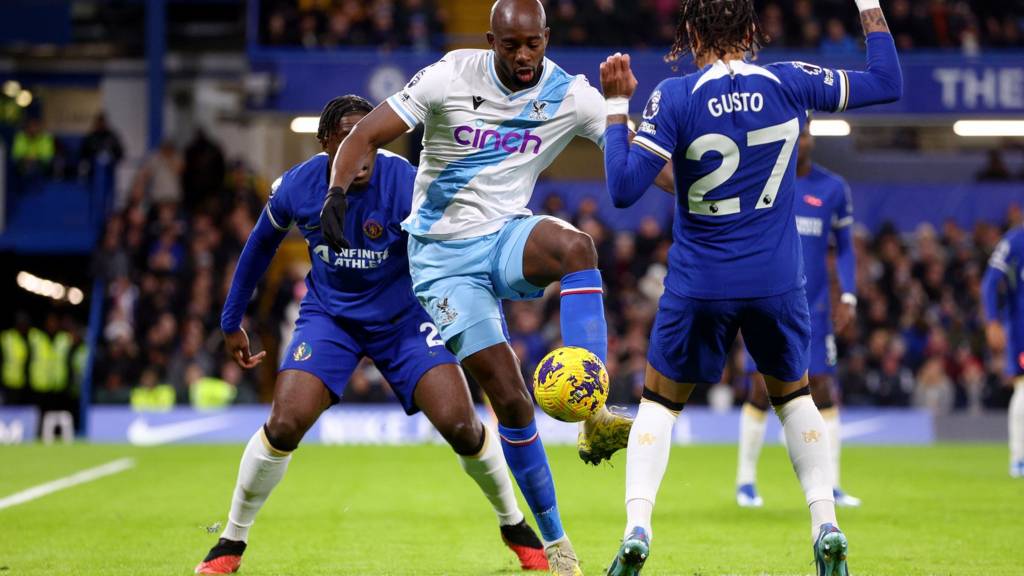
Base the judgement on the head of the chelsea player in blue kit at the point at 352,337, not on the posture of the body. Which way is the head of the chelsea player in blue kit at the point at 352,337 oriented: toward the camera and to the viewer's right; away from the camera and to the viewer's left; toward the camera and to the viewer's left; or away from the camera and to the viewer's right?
toward the camera and to the viewer's right

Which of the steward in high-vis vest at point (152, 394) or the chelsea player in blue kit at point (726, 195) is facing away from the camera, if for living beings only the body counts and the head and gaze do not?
the chelsea player in blue kit

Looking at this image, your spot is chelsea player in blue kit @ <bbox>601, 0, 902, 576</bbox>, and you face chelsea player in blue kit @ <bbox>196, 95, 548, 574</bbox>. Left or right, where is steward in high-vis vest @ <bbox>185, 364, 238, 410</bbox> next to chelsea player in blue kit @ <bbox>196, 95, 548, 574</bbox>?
right

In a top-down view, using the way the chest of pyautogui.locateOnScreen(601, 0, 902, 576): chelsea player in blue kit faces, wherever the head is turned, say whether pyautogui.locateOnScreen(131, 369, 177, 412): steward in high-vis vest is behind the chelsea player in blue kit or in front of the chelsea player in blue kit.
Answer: in front

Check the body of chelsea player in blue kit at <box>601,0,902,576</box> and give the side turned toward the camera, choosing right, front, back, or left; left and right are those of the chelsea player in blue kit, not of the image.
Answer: back

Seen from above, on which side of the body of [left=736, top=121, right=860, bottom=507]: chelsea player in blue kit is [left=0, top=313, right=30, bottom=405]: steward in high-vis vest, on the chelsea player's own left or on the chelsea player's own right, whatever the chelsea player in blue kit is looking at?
on the chelsea player's own right

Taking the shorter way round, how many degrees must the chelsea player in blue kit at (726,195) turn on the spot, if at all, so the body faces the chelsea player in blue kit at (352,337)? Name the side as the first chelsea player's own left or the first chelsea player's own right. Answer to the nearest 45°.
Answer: approximately 90° to the first chelsea player's own left

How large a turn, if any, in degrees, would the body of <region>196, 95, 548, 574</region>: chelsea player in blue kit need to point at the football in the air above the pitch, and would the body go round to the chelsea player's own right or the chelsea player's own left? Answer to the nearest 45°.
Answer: approximately 45° to the chelsea player's own left

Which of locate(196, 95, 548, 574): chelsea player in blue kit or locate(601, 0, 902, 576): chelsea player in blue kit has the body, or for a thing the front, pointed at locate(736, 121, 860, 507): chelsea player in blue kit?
locate(601, 0, 902, 576): chelsea player in blue kit
